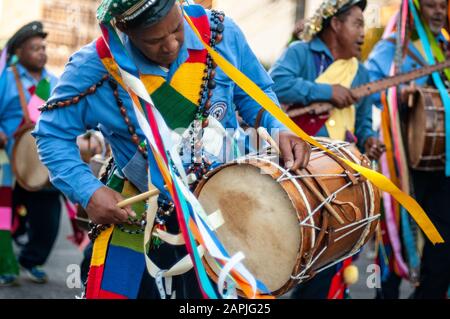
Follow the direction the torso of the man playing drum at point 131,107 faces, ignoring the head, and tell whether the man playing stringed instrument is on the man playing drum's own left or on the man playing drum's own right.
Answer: on the man playing drum's own left

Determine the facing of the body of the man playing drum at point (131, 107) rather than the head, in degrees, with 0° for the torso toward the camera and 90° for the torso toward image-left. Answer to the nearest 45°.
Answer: approximately 315°

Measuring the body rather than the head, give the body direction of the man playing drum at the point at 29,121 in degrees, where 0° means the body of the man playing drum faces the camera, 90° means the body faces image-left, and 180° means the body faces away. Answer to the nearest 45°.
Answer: approximately 315°

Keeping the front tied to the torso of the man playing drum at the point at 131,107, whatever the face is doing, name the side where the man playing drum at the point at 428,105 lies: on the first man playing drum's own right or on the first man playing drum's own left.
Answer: on the first man playing drum's own left
